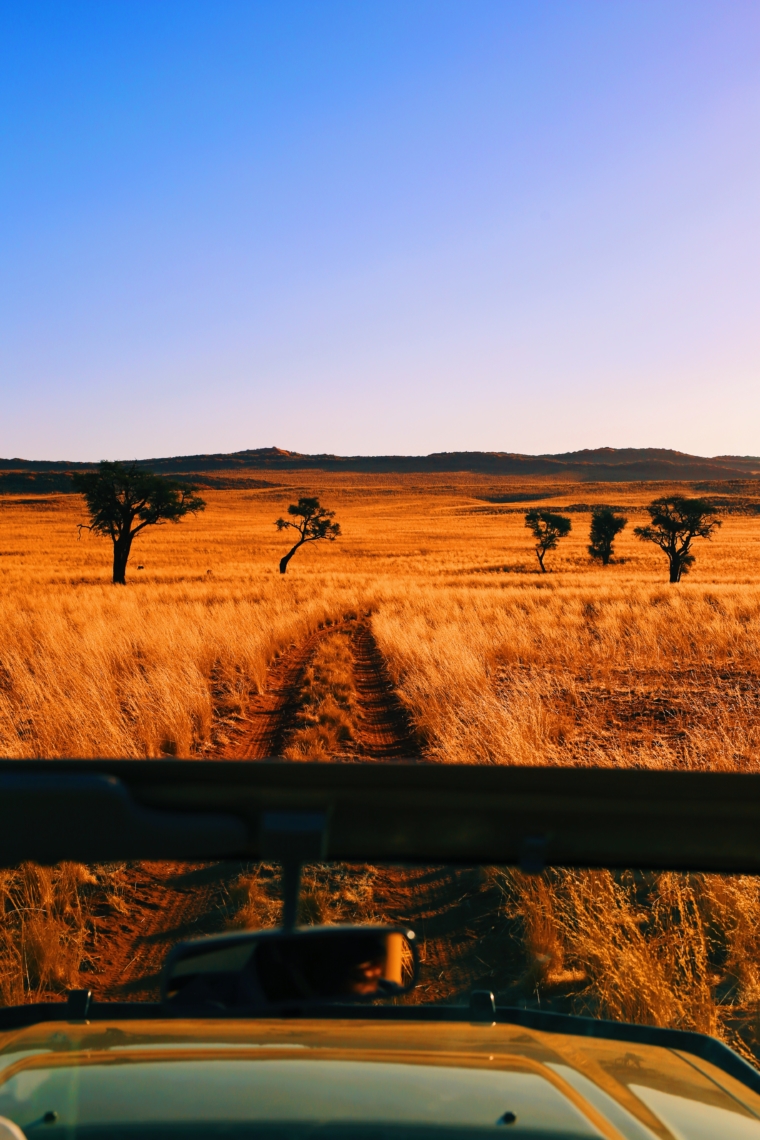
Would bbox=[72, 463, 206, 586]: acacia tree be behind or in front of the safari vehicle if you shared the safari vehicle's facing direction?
in front

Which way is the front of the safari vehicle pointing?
away from the camera
